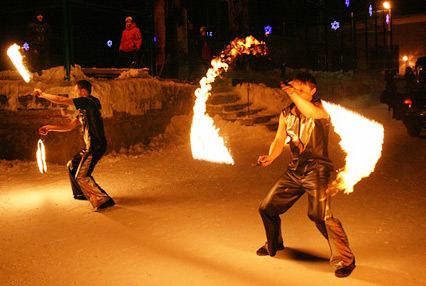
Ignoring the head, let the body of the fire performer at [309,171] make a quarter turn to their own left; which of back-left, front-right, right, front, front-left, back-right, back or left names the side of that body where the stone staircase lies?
back-left

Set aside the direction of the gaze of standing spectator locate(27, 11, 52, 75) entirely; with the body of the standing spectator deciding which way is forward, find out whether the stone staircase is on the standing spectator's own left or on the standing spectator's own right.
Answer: on the standing spectator's own left

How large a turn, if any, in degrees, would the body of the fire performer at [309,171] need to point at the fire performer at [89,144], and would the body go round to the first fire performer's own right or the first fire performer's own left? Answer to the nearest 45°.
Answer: approximately 90° to the first fire performer's own right

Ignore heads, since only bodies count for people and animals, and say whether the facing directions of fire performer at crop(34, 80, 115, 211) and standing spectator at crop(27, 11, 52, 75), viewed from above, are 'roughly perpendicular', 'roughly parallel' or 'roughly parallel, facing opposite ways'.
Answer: roughly perpendicular

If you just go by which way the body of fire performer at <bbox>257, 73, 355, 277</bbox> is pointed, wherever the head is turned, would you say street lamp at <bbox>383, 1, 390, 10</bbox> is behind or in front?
behind

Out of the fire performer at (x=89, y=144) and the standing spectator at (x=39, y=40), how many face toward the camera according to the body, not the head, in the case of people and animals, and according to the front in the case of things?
1

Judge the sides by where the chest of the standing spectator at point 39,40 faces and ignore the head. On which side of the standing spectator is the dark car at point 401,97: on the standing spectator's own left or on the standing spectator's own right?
on the standing spectator's own left

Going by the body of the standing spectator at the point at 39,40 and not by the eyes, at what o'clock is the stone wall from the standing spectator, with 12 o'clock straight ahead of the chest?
The stone wall is roughly at 12 o'clock from the standing spectator.

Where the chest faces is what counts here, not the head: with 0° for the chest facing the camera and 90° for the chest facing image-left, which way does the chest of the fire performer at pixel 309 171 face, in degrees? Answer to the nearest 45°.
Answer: approximately 45°
